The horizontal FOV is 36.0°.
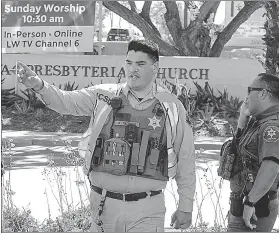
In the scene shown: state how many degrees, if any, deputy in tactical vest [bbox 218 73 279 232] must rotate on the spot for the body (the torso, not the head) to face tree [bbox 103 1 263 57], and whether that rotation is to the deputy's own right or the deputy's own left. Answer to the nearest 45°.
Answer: approximately 90° to the deputy's own right

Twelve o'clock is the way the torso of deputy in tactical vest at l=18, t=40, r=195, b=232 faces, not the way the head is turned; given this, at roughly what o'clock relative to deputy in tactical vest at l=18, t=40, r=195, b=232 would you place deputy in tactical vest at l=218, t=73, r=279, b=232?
deputy in tactical vest at l=218, t=73, r=279, b=232 is roughly at 9 o'clock from deputy in tactical vest at l=18, t=40, r=195, b=232.

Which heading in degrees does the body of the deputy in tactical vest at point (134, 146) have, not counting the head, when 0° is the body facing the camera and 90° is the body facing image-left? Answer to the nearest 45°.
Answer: approximately 0°

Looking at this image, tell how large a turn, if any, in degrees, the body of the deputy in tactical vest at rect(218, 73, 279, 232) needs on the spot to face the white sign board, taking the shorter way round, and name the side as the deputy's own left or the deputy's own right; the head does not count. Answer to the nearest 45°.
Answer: approximately 90° to the deputy's own right

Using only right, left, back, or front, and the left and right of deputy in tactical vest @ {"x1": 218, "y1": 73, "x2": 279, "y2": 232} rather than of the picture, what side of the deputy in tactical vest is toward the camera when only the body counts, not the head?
left

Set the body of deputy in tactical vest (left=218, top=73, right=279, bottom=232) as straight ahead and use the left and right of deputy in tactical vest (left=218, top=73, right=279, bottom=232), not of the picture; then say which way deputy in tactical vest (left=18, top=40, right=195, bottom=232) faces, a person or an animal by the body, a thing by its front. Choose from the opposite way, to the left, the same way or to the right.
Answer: to the left

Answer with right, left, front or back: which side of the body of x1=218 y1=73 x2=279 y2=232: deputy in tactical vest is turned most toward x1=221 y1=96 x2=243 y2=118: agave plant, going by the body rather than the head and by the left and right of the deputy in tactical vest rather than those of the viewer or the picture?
right

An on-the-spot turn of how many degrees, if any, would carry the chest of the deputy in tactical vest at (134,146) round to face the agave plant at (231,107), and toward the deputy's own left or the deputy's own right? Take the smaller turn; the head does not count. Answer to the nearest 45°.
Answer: approximately 180°
